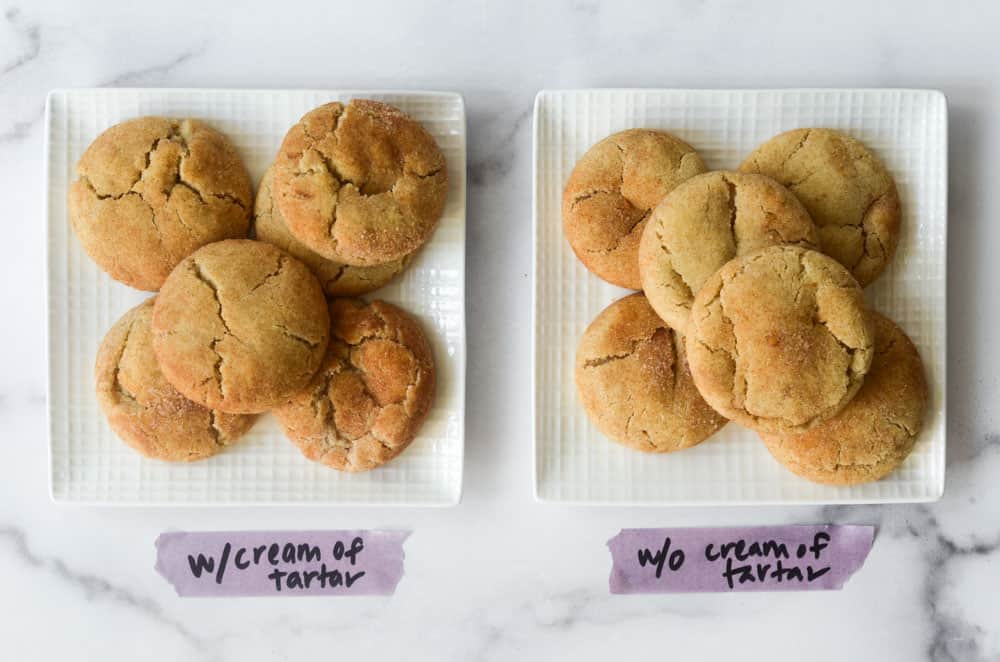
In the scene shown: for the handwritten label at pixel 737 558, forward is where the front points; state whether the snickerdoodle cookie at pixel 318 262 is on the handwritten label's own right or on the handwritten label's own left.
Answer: on the handwritten label's own right

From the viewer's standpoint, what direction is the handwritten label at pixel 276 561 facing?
toward the camera

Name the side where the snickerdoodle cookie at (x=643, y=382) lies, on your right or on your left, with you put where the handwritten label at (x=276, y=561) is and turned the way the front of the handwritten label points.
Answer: on your left
